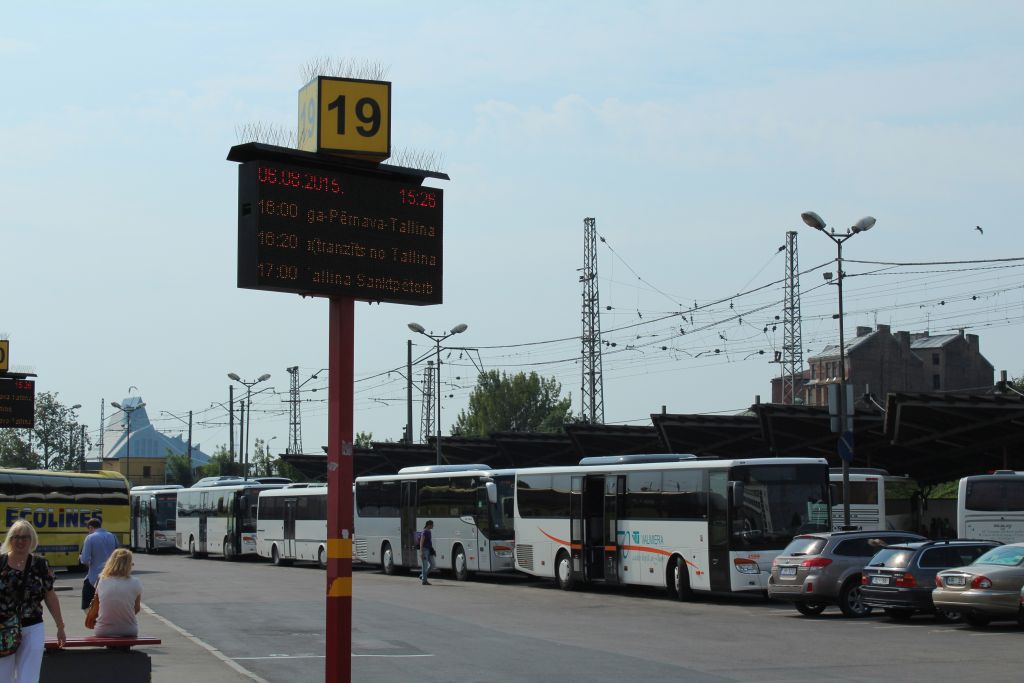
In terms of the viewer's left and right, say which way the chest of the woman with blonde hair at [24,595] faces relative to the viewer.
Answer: facing the viewer

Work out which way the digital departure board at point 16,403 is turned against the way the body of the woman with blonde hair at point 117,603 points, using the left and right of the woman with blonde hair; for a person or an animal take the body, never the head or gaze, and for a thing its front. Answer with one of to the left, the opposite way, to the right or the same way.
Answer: the opposite way

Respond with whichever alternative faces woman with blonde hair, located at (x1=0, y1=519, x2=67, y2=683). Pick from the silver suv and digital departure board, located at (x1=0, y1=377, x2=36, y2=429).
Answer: the digital departure board

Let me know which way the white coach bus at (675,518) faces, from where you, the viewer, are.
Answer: facing the viewer and to the right of the viewer

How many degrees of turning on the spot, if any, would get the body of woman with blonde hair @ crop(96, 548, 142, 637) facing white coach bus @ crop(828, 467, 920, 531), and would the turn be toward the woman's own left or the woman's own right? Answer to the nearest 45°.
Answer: approximately 45° to the woman's own right

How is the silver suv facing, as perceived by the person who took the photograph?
facing away from the viewer and to the right of the viewer

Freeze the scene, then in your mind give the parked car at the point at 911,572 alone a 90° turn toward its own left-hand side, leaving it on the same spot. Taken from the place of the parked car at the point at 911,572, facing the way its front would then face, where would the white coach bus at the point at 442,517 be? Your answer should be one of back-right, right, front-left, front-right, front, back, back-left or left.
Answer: front

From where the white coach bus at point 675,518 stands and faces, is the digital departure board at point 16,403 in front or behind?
behind
